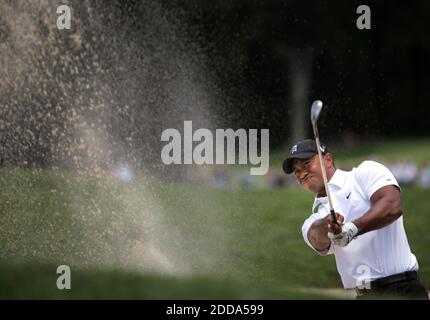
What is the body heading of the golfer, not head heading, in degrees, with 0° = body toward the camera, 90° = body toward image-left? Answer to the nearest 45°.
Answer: approximately 45°

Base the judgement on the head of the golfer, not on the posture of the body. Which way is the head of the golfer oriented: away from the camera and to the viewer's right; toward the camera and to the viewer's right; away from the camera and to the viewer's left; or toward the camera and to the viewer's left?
toward the camera and to the viewer's left

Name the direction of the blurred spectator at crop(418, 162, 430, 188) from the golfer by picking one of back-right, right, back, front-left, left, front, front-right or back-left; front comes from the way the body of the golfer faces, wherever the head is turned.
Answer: back-right
